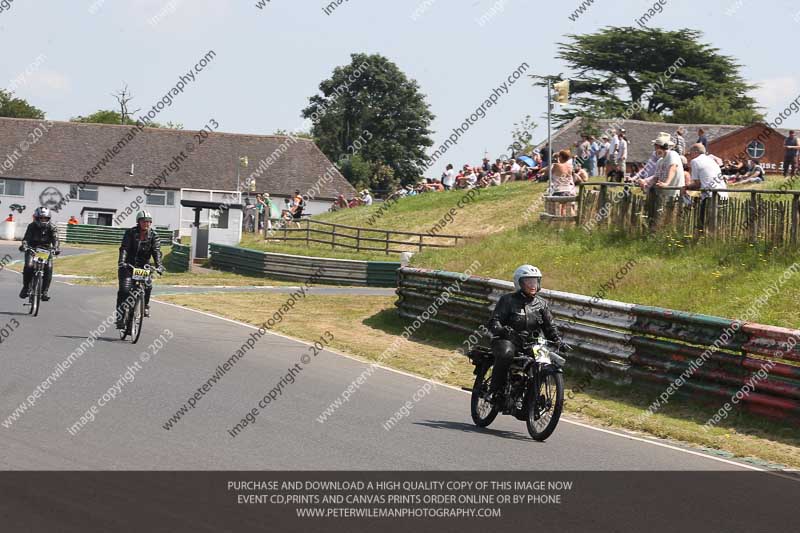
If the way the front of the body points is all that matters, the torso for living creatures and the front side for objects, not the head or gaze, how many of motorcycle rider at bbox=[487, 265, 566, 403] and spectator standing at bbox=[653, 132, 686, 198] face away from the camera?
0

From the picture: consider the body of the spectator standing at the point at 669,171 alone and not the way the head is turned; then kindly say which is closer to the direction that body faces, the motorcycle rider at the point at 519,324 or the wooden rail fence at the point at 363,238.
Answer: the motorcycle rider

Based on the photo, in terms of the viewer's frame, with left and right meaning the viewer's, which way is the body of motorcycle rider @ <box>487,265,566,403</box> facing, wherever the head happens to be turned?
facing the viewer and to the right of the viewer

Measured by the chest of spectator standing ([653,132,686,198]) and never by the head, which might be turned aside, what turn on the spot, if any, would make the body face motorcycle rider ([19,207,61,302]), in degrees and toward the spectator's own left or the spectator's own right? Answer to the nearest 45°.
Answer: approximately 45° to the spectator's own right

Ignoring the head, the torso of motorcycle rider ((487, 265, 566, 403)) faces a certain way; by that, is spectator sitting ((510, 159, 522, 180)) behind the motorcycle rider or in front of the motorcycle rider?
behind

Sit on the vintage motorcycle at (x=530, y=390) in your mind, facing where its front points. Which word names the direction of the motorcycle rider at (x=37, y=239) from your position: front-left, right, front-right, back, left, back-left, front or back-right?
back

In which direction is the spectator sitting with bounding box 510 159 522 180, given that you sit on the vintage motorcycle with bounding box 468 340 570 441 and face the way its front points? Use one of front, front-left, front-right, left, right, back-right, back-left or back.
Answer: back-left

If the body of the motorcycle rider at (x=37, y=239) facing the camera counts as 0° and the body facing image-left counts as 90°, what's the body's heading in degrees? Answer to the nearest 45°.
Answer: approximately 0°

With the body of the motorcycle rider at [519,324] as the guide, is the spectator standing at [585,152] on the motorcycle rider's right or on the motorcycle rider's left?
on the motorcycle rider's left

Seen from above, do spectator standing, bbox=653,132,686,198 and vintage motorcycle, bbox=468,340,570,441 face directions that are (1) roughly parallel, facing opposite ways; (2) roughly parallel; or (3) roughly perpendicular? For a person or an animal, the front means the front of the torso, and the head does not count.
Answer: roughly perpendicular
